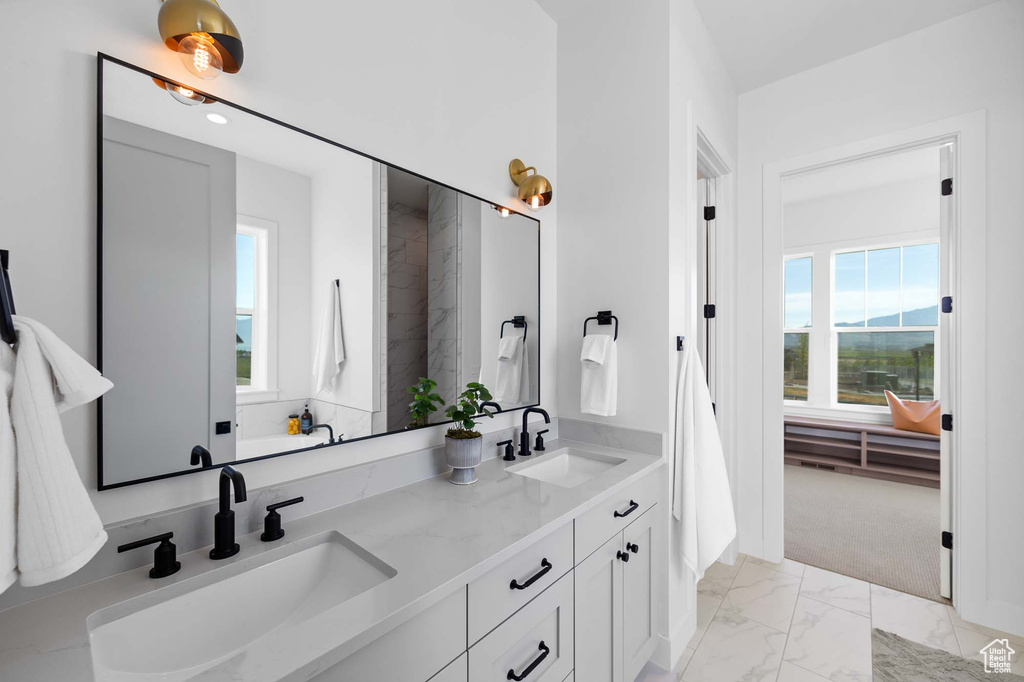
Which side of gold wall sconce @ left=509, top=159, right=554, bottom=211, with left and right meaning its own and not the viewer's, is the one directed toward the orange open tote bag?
left

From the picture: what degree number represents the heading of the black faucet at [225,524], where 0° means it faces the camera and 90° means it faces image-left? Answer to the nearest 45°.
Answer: approximately 315°

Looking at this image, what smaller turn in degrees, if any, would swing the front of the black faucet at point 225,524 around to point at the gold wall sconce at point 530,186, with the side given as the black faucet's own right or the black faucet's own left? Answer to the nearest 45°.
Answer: approximately 45° to the black faucet's own left

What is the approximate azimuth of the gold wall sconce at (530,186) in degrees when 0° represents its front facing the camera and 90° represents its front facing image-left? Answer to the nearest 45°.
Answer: approximately 315°

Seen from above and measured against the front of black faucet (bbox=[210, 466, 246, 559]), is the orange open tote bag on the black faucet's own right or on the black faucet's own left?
on the black faucet's own left

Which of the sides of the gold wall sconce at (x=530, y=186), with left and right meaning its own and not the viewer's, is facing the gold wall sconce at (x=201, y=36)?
right

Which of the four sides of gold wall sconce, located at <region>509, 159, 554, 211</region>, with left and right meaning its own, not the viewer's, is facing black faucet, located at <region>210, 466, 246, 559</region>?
right
